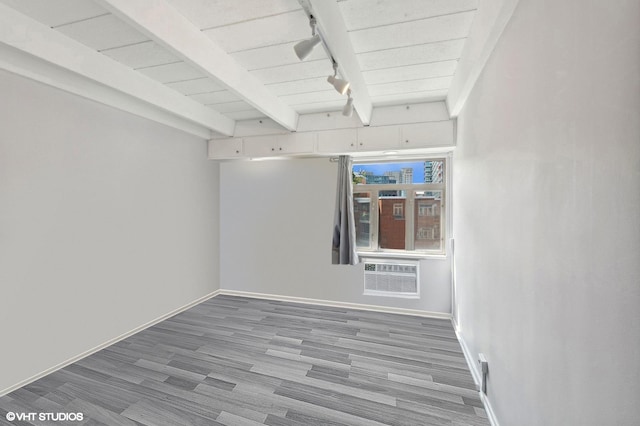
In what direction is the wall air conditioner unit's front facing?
toward the camera
